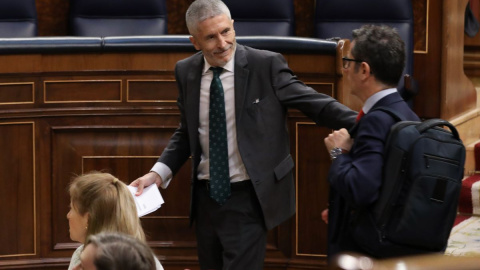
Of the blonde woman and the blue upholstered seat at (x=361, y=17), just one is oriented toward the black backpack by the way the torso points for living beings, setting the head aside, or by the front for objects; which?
the blue upholstered seat

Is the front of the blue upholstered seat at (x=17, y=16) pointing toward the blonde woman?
yes

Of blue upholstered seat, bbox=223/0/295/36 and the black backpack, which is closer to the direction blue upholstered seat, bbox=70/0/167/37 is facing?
the black backpack

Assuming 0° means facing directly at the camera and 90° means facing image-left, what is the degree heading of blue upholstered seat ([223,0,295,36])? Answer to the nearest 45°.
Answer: approximately 0°

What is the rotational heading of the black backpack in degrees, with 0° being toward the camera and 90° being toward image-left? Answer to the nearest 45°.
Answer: approximately 315°

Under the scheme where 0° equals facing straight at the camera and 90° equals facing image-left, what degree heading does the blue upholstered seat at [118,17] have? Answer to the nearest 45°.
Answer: approximately 0°

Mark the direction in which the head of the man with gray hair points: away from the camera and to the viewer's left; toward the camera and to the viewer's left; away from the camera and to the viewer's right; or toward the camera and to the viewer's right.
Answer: toward the camera and to the viewer's right
